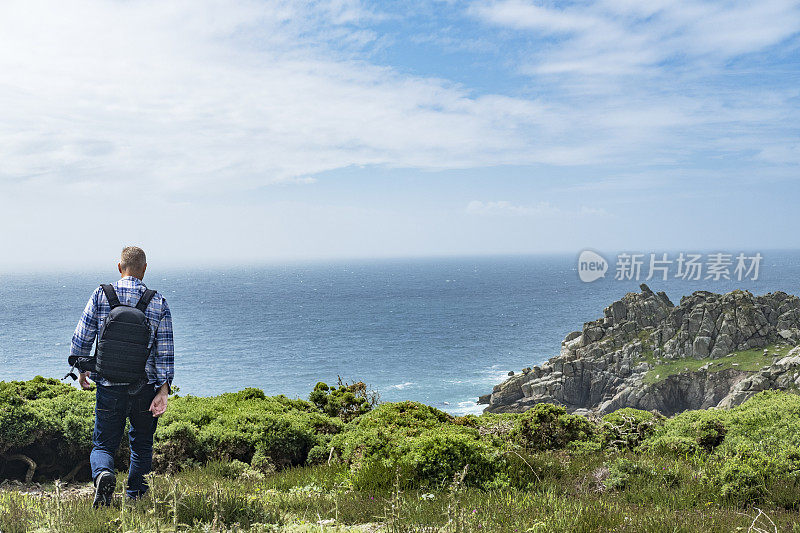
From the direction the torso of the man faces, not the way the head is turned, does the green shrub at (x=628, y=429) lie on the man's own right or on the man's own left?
on the man's own right

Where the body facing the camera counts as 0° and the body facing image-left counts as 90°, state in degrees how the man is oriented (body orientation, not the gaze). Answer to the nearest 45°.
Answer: approximately 180°

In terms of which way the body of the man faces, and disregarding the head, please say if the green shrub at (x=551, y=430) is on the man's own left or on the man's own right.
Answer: on the man's own right

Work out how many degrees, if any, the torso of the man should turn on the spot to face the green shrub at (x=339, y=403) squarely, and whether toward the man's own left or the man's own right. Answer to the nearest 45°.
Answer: approximately 45° to the man's own right

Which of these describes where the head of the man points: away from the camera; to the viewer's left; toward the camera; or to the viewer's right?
away from the camera
